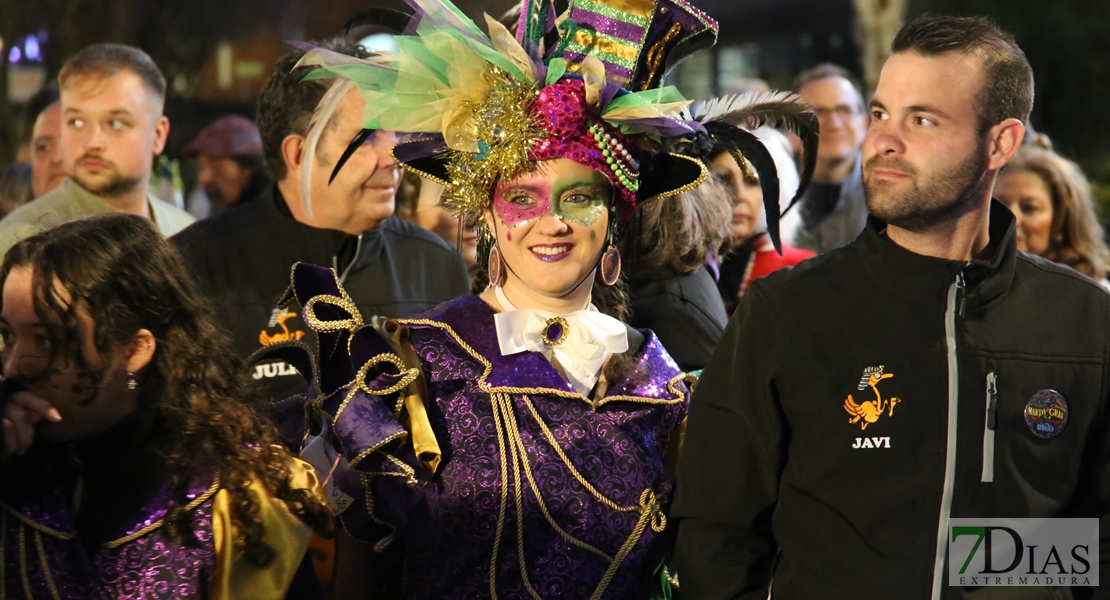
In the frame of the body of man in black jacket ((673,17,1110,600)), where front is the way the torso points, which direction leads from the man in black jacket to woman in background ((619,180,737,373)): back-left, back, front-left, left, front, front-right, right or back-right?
back-right

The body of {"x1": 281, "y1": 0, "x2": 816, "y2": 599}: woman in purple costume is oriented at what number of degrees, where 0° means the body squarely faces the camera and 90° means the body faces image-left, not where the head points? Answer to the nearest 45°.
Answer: approximately 0°

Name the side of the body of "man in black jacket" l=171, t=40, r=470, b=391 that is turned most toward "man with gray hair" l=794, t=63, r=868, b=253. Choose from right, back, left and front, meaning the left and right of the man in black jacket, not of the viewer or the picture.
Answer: left

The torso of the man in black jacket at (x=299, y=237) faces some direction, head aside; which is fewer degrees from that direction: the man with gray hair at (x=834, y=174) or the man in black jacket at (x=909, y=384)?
the man in black jacket

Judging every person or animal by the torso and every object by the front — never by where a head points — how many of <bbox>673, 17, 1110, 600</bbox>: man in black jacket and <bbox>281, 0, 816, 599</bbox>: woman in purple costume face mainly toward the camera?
2

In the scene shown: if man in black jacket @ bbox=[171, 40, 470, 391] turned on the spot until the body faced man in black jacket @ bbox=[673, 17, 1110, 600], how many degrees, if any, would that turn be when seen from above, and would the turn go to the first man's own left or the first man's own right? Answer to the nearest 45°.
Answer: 0° — they already face them

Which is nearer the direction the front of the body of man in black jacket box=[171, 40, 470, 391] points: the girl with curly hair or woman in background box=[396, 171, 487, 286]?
the girl with curly hair

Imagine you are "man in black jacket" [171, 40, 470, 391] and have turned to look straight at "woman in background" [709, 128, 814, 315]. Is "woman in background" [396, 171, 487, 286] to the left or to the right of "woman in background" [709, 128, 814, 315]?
left

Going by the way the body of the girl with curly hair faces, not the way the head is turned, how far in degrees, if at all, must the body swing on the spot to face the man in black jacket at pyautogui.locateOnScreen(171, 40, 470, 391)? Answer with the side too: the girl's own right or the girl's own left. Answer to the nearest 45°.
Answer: approximately 135° to the girl's own right
